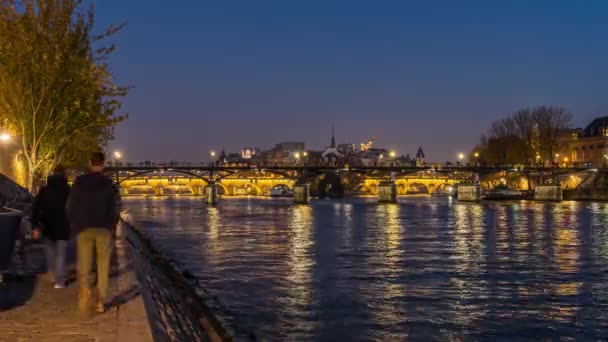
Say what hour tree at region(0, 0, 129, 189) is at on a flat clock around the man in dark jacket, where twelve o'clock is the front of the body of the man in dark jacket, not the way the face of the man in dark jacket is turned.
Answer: The tree is roughly at 12 o'clock from the man in dark jacket.

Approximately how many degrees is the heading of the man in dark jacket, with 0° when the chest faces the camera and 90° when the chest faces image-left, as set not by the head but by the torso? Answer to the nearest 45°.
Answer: approximately 180°
